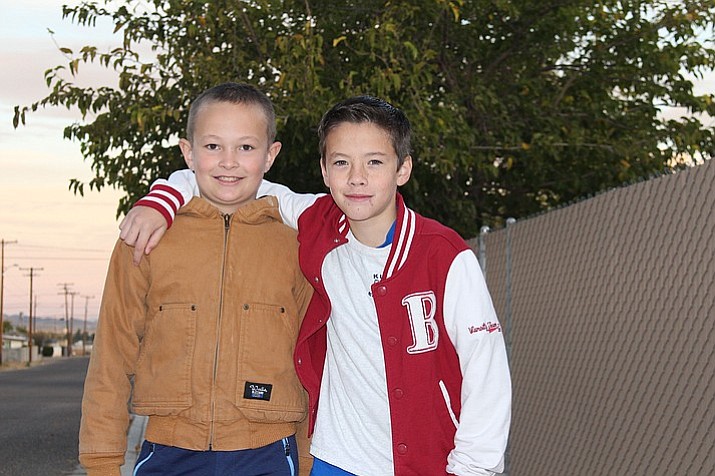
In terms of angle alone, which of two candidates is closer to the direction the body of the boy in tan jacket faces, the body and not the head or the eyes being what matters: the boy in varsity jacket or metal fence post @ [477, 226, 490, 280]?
the boy in varsity jacket

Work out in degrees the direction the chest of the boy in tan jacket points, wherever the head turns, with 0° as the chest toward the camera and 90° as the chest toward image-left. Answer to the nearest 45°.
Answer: approximately 0°

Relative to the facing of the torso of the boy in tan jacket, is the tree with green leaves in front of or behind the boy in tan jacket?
behind

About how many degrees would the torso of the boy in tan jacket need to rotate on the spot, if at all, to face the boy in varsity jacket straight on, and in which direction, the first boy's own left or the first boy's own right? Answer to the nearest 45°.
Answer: approximately 90° to the first boy's own left

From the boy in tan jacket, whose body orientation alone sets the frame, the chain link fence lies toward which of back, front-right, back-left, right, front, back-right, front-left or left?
back-left
